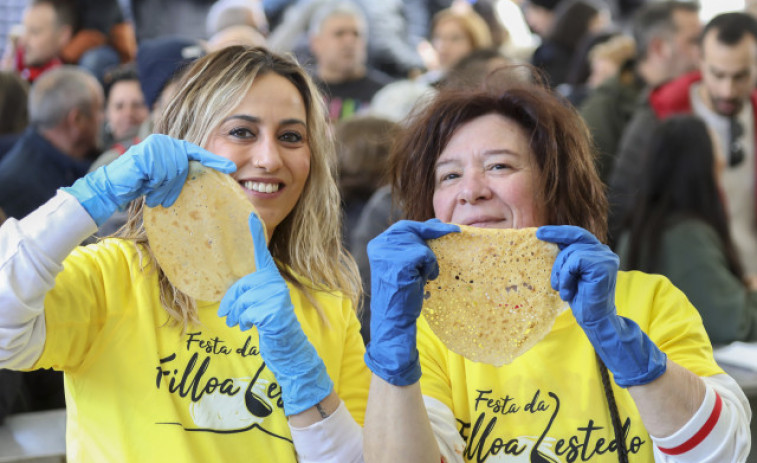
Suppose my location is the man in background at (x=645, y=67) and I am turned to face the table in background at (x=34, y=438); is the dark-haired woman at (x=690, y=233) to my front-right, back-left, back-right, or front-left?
front-left

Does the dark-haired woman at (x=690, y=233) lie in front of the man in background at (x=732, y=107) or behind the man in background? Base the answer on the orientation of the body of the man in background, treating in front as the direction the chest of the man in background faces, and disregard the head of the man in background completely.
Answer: in front

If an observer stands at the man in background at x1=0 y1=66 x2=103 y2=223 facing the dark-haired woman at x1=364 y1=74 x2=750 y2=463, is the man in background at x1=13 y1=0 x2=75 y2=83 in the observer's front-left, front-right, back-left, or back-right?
back-left

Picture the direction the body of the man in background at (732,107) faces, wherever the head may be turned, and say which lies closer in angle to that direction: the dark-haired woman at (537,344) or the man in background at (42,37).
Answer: the dark-haired woman

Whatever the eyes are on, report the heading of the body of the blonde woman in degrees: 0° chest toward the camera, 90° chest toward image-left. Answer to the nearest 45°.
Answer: approximately 0°

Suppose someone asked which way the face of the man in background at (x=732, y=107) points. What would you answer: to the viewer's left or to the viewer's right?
to the viewer's left

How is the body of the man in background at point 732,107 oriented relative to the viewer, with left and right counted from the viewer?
facing the viewer

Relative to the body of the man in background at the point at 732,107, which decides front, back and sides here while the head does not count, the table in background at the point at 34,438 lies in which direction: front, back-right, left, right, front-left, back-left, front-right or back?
front-right

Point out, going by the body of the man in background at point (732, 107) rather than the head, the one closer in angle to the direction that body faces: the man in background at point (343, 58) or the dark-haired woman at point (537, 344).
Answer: the dark-haired woman

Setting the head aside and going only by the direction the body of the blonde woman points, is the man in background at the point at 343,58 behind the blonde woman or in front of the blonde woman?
behind

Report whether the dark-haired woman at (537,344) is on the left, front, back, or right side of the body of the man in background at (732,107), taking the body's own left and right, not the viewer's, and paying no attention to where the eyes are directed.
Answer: front
